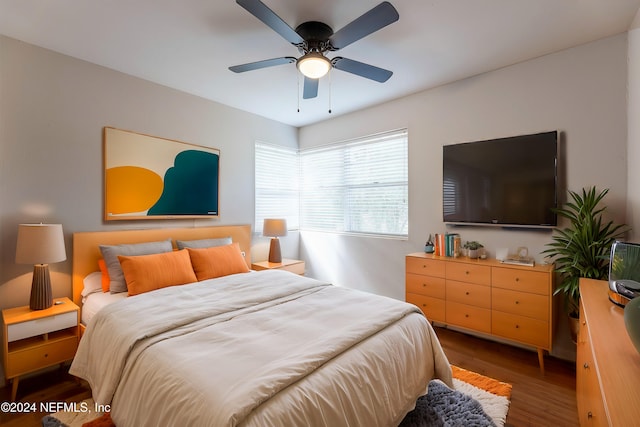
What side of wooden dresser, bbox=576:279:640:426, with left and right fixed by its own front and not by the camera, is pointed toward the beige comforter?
front

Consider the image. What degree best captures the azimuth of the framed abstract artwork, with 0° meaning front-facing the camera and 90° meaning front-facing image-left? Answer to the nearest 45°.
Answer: approximately 315°

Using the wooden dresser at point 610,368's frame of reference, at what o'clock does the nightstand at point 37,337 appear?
The nightstand is roughly at 11 o'clock from the wooden dresser.

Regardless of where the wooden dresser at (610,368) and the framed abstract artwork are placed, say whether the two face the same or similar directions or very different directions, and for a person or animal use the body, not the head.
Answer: very different directions

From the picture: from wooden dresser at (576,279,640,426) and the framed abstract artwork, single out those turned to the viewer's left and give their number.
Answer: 1

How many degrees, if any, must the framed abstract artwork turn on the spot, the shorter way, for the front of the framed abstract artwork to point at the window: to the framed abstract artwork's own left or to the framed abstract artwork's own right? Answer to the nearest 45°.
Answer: approximately 45° to the framed abstract artwork's own left

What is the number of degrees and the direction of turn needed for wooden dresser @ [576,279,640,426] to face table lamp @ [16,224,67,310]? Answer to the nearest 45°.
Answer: approximately 45° to its left

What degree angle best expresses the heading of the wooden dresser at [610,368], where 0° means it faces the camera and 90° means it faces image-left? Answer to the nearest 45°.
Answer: approximately 90°

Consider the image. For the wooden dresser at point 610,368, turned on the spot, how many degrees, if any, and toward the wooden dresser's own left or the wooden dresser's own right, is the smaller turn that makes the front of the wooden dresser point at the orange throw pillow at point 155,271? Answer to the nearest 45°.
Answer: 0° — it already faces it

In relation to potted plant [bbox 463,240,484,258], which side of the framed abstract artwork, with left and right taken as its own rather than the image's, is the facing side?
front
